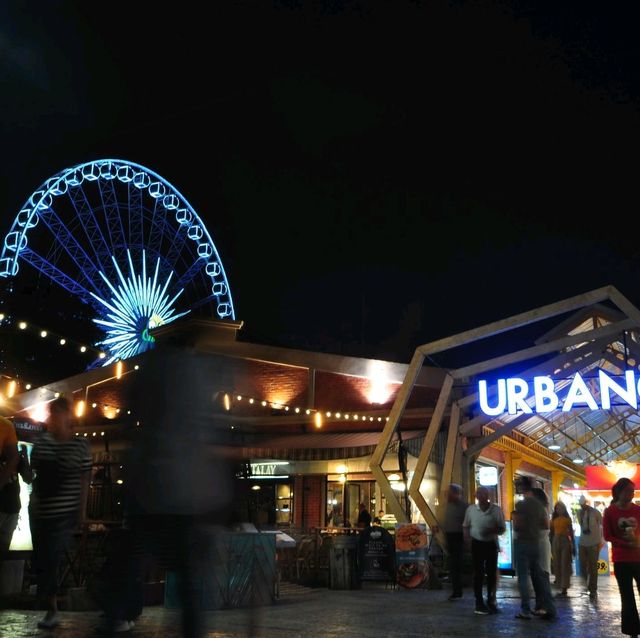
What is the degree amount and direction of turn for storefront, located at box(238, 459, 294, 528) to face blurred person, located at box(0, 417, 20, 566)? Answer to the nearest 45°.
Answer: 0° — it already faces them

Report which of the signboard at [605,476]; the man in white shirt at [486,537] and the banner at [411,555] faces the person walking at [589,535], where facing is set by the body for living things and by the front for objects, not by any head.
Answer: the signboard
